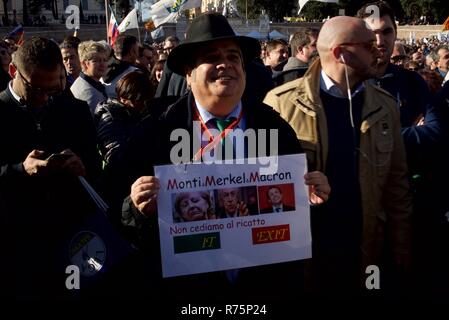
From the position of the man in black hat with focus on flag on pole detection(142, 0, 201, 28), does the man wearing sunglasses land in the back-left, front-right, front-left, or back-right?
front-right

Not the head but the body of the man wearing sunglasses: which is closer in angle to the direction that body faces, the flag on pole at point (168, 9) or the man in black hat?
the man in black hat

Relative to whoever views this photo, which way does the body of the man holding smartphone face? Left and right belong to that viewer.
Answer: facing the viewer and to the right of the viewer

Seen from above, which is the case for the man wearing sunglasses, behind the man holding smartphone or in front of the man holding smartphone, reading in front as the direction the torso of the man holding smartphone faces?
in front

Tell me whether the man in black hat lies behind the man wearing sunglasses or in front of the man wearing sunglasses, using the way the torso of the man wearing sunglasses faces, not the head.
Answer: in front

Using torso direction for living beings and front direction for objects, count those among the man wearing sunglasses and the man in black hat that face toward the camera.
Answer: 2

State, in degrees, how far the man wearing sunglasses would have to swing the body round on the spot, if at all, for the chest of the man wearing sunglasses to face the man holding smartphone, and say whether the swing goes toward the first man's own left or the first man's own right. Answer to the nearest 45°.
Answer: approximately 90° to the first man's own right

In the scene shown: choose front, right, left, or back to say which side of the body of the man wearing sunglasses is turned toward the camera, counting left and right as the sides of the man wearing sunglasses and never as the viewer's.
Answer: front

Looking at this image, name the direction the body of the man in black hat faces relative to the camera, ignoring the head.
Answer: toward the camera

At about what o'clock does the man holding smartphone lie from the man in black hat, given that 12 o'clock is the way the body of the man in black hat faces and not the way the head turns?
The man holding smartphone is roughly at 4 o'clock from the man in black hat.

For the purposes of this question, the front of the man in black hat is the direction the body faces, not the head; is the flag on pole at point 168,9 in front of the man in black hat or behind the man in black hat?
behind
